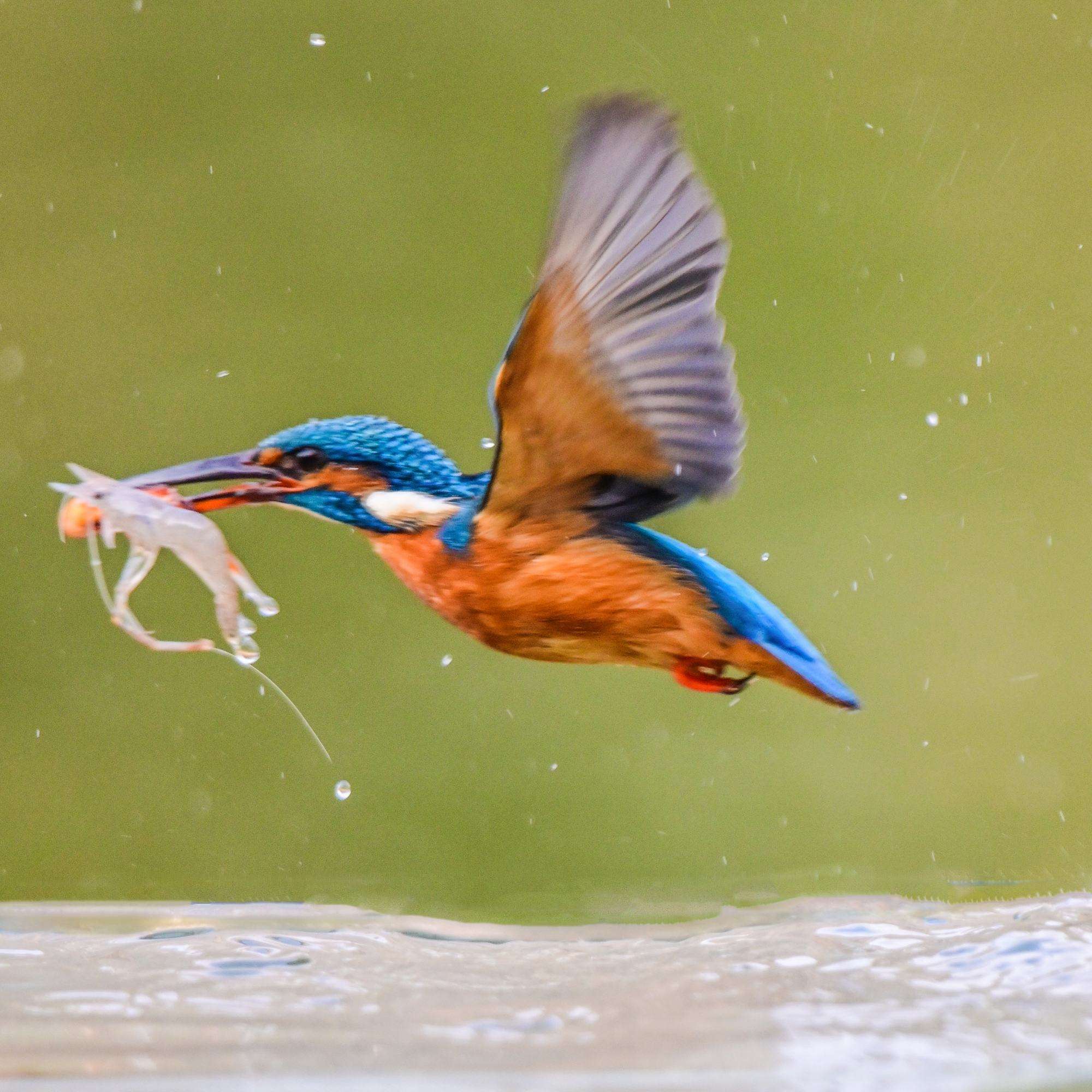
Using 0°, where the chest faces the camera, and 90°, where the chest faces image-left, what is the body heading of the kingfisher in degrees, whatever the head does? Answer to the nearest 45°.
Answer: approximately 90°
